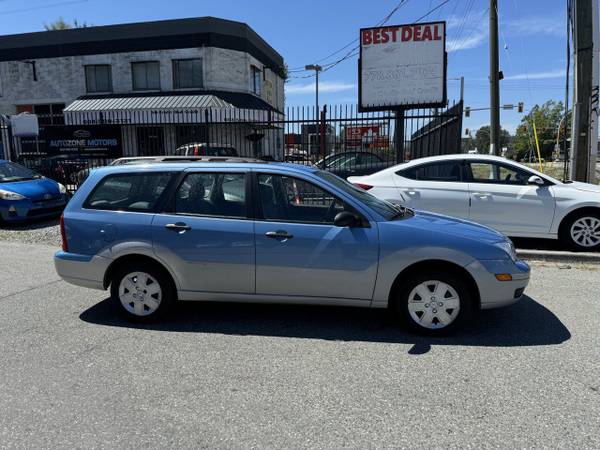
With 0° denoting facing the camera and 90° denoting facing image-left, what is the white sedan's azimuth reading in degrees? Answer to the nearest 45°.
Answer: approximately 270°

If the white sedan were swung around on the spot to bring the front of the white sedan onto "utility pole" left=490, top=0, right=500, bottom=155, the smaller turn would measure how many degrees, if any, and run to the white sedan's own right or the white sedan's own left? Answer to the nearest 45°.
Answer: approximately 90° to the white sedan's own left

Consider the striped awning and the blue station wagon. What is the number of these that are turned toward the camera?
1

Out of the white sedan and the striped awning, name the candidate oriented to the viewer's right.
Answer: the white sedan

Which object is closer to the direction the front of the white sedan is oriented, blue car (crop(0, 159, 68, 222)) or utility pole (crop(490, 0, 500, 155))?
the utility pole

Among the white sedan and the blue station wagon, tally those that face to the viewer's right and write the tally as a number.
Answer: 2

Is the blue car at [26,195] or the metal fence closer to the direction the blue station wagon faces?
the metal fence

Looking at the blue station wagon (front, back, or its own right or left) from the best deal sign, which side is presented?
left

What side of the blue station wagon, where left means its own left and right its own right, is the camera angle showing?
right

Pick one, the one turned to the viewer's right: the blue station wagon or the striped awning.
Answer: the blue station wagon
